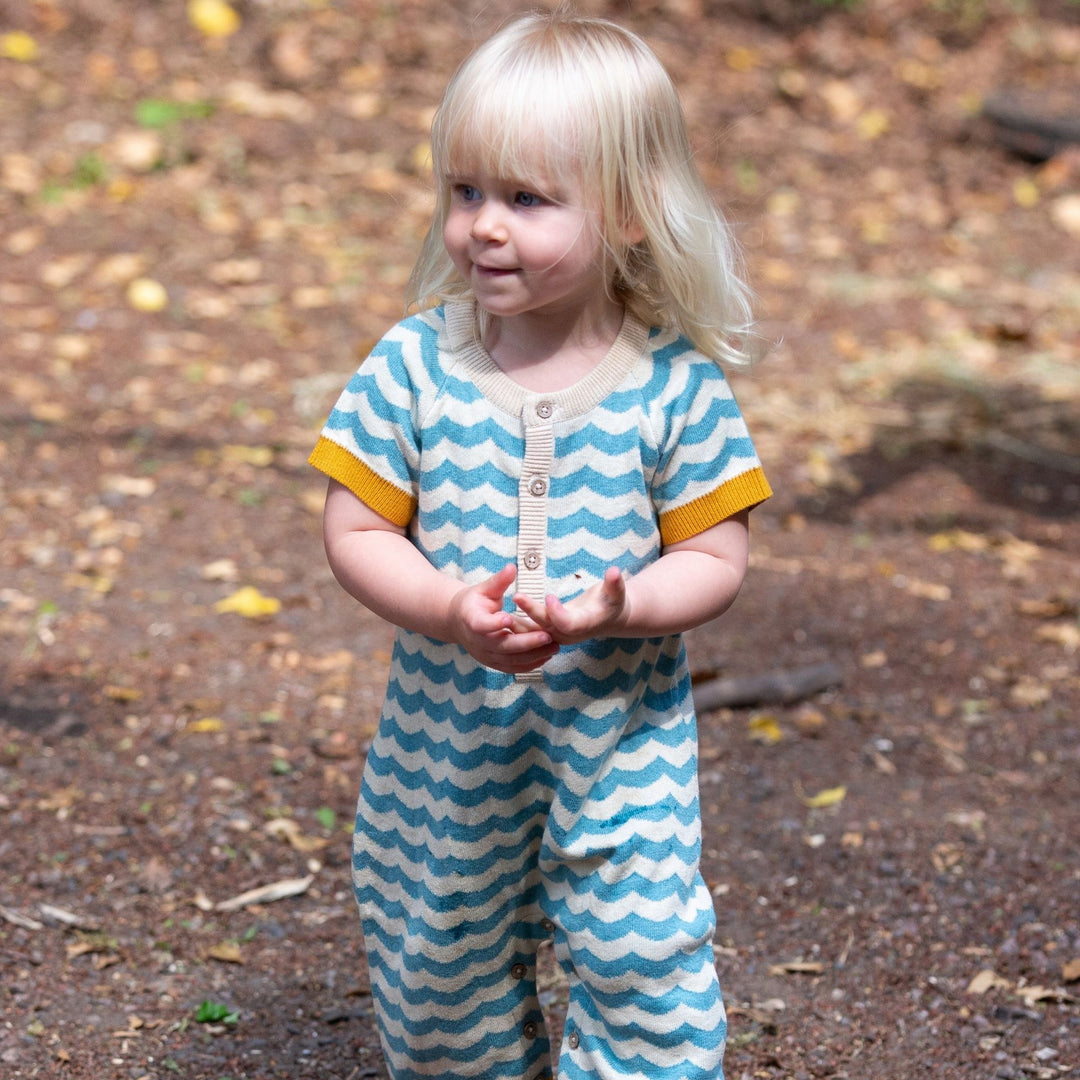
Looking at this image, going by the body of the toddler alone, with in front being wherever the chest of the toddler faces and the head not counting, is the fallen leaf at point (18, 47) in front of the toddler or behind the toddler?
behind

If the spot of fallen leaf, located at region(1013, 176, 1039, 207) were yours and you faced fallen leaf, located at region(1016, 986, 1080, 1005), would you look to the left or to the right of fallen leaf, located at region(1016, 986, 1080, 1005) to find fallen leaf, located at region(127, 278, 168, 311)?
right

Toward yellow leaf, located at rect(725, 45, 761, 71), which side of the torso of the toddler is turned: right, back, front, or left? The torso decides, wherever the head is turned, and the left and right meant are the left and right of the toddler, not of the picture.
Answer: back

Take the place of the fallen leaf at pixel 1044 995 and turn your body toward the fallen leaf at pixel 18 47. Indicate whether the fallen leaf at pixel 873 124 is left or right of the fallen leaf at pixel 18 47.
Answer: right

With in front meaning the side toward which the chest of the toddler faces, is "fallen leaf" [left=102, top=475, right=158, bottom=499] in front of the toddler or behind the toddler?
behind

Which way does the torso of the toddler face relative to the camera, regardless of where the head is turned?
toward the camera

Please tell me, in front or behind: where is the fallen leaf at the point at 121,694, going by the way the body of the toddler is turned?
behind

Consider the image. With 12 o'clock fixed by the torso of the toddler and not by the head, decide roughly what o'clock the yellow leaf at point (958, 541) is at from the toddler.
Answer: The yellow leaf is roughly at 7 o'clock from the toddler.

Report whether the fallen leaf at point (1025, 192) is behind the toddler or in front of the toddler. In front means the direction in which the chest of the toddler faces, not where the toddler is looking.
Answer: behind
